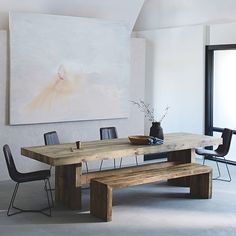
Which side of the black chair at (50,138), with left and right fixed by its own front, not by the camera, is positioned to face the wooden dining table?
front

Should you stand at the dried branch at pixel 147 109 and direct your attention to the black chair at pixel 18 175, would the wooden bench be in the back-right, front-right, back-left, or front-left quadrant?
front-left

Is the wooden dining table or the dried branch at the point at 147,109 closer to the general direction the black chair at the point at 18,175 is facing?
the wooden dining table

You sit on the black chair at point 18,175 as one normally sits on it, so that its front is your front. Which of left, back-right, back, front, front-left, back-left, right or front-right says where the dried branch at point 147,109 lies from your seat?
front-left

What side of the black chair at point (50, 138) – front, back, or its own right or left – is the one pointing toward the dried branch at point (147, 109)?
left

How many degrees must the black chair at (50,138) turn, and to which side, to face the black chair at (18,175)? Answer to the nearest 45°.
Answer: approximately 45° to its right

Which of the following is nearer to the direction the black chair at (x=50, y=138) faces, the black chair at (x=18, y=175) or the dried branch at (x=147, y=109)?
the black chair

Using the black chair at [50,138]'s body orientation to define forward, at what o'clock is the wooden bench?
The wooden bench is roughly at 12 o'clock from the black chair.

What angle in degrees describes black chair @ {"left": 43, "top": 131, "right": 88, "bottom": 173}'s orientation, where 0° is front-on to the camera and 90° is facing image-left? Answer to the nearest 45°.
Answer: approximately 315°

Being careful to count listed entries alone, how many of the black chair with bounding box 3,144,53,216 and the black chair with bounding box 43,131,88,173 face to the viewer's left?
0

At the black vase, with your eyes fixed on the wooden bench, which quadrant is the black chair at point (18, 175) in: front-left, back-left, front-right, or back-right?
front-right

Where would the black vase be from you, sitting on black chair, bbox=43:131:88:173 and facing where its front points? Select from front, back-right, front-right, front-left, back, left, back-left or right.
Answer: front-left

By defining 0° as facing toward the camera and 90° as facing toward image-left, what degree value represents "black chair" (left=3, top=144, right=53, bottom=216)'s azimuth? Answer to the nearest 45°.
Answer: approximately 270°

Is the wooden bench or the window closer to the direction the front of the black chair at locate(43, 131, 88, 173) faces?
the wooden bench

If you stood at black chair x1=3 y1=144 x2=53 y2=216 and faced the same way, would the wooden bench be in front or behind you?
in front
